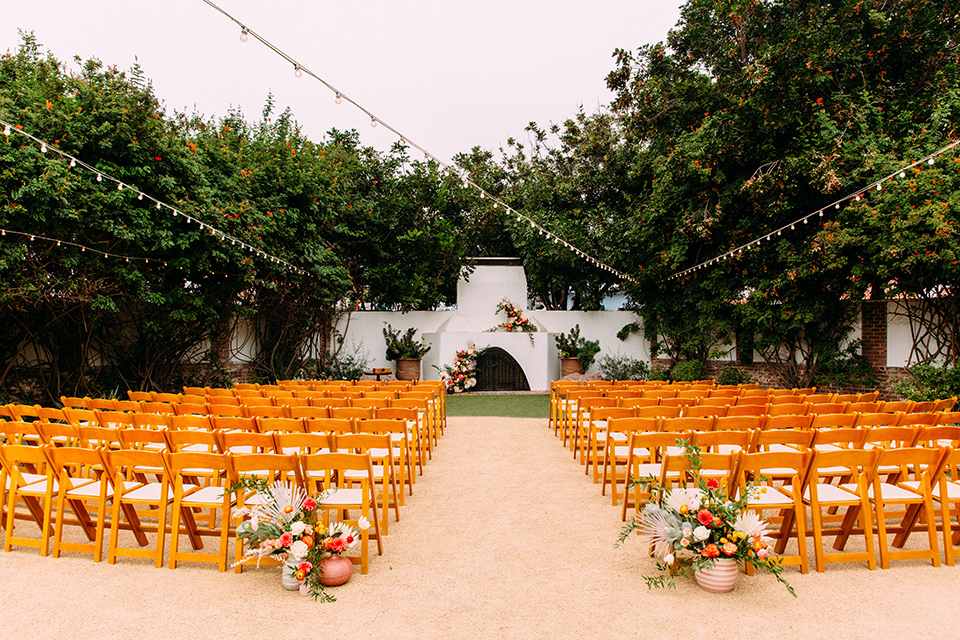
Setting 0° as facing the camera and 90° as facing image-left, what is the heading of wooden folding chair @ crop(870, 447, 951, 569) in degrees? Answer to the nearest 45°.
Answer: approximately 135°

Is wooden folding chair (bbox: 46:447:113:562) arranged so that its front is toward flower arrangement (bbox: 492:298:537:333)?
yes

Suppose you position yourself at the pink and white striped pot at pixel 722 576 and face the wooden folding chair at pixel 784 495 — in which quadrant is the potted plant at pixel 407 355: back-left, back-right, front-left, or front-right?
front-left

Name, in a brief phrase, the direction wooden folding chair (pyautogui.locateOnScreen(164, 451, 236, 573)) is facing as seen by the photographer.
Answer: facing away from the viewer and to the right of the viewer

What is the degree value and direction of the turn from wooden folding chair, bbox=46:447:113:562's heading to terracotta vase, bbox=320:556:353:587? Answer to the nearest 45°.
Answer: approximately 90° to its right

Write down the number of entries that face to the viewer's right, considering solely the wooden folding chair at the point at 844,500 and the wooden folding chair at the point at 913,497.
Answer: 0

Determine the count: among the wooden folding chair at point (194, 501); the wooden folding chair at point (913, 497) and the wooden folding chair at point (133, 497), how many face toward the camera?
0

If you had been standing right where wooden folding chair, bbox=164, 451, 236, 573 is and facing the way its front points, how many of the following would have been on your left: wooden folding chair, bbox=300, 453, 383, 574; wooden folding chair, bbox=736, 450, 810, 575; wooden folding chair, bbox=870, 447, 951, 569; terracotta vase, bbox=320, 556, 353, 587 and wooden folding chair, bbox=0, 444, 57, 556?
1

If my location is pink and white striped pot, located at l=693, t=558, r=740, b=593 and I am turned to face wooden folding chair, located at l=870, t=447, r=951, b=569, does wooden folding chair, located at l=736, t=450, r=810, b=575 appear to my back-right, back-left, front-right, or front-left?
front-left

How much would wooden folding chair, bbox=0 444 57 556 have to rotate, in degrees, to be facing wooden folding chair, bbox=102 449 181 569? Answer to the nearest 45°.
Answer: approximately 90° to its right

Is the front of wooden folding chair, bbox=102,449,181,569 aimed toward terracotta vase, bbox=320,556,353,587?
no

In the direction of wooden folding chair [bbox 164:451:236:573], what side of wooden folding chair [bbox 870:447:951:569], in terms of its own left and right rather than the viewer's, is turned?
left

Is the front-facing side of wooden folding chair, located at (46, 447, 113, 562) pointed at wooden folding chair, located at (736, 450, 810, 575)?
no

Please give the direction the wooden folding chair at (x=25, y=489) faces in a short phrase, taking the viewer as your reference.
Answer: facing away from the viewer and to the right of the viewer

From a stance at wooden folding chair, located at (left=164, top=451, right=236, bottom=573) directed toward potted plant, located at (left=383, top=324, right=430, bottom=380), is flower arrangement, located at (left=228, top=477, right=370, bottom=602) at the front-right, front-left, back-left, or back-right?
back-right

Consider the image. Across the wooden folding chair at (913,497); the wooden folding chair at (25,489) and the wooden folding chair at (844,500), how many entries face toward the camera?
0

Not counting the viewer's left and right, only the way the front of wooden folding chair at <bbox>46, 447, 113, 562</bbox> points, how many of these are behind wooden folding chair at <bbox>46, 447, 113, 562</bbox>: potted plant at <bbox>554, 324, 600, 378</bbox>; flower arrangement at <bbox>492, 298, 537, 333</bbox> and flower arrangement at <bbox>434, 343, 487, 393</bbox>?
0

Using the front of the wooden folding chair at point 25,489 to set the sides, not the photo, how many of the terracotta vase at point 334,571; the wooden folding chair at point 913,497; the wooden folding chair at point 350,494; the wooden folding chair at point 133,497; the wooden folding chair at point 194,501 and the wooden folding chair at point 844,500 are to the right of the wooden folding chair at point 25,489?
6

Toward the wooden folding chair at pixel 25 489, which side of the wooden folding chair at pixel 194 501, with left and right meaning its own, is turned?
left
